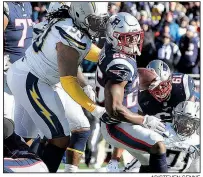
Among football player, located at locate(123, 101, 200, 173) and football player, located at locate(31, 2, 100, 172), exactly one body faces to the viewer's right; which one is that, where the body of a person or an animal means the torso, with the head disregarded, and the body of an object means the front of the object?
football player, located at locate(31, 2, 100, 172)

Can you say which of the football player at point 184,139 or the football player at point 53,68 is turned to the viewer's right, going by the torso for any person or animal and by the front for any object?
the football player at point 53,68

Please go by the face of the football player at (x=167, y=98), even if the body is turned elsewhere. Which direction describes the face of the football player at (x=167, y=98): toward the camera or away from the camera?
toward the camera

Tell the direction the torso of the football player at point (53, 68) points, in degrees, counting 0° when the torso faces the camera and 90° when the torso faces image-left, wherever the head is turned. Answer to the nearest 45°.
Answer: approximately 270°

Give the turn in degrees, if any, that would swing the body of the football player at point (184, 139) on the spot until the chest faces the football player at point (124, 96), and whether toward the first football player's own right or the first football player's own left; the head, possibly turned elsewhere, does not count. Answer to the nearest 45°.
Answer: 0° — they already face them

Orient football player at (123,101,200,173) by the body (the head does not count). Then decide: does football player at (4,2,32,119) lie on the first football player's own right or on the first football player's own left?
on the first football player's own right

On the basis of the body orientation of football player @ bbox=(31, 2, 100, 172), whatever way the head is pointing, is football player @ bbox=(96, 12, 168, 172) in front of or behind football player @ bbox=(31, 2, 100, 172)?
in front

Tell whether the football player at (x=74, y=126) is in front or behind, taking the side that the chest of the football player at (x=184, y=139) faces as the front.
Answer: in front

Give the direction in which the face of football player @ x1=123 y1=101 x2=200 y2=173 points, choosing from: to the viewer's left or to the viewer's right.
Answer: to the viewer's left

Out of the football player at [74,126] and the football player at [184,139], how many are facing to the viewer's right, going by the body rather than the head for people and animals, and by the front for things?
1
